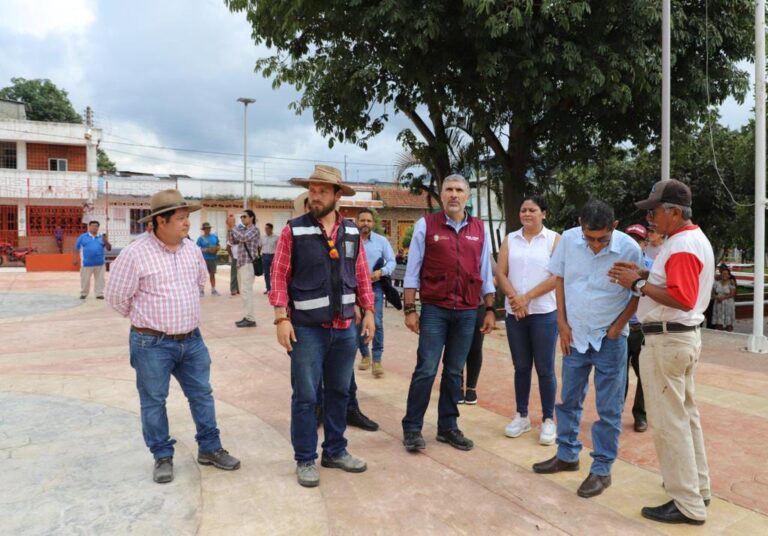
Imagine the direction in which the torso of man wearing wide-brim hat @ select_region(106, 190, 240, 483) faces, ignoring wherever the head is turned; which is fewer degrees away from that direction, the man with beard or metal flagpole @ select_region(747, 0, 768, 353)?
the man with beard

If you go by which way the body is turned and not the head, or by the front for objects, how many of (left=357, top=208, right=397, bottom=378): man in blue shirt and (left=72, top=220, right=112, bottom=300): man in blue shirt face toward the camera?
2

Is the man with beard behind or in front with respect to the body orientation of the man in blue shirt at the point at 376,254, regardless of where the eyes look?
in front

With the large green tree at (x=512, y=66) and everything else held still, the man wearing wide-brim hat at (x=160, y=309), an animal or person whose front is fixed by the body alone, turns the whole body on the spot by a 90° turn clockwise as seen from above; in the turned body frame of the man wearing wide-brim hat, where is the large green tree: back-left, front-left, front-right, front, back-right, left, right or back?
back

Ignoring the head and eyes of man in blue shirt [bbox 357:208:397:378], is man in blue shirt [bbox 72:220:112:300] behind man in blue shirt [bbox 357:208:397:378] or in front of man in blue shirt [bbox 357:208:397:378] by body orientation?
behind

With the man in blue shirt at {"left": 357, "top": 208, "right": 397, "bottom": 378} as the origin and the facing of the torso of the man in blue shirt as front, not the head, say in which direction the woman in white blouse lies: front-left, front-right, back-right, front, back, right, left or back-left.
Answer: front-left

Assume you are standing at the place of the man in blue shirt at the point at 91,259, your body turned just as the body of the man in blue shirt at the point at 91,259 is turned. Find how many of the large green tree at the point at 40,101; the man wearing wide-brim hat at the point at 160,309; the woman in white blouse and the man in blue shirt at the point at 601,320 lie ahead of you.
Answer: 3

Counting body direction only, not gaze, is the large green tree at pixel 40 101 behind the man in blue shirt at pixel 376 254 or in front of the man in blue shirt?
behind

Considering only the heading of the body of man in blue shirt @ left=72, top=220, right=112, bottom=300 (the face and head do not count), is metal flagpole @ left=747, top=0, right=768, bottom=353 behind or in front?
in front

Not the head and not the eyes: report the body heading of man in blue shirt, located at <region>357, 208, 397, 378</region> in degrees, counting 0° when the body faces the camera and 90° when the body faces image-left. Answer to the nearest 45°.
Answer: approximately 0°

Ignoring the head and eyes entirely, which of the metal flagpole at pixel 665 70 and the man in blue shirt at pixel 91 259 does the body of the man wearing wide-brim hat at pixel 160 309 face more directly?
the metal flagpole

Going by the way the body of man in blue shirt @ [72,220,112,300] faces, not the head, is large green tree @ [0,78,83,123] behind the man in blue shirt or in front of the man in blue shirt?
behind

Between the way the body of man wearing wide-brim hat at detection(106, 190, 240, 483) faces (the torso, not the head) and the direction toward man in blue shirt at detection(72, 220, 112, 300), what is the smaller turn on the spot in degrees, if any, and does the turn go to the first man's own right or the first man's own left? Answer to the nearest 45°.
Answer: approximately 135° to the first man's own left
